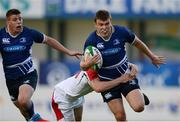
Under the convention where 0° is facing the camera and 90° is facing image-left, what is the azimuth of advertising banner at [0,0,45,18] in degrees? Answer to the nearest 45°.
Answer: approximately 0°

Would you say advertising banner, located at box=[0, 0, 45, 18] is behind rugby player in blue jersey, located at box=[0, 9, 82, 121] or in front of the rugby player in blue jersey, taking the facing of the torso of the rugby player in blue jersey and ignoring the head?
behind

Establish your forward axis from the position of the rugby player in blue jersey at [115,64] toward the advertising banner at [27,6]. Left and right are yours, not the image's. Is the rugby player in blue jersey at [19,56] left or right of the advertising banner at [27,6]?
left

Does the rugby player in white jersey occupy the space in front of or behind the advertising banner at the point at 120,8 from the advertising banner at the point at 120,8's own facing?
in front

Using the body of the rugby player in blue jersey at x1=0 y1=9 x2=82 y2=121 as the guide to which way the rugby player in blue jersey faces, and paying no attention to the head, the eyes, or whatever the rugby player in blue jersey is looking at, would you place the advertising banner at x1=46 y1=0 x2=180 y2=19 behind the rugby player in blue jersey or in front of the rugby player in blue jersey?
behind

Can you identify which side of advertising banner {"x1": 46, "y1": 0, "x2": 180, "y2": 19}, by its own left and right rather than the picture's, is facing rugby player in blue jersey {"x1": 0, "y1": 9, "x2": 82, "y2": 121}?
front

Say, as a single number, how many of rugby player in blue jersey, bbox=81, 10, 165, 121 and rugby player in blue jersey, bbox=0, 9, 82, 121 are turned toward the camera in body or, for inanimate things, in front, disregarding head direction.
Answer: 2

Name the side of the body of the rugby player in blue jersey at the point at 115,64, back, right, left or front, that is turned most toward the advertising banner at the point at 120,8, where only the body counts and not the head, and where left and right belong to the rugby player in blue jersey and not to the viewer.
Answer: back
